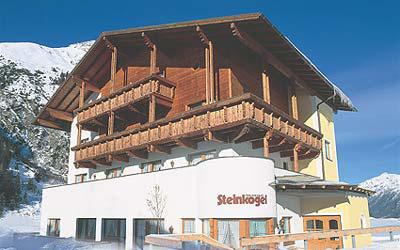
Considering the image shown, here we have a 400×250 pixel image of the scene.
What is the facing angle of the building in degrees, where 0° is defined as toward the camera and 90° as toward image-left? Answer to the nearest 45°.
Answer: approximately 45°
